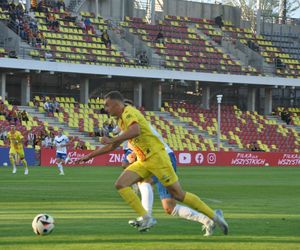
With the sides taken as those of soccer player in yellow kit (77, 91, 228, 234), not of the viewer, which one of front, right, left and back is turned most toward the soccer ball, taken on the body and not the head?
front

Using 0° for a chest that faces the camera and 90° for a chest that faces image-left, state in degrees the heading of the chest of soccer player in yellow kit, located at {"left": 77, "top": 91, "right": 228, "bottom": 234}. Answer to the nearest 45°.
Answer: approximately 90°

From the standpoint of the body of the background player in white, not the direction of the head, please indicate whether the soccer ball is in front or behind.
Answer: in front
